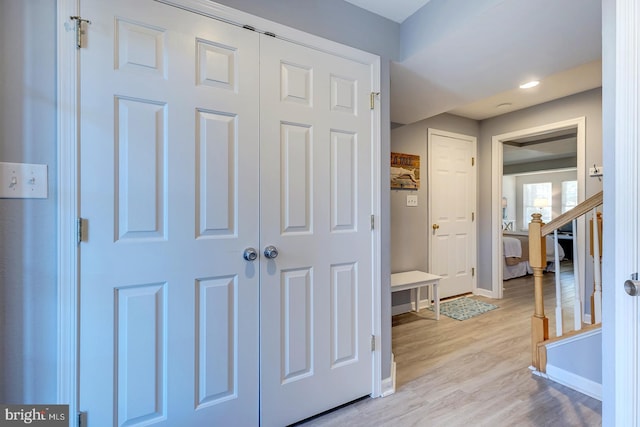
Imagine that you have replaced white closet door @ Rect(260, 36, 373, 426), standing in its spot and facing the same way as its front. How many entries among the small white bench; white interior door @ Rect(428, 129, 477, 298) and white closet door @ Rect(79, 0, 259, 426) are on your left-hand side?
2

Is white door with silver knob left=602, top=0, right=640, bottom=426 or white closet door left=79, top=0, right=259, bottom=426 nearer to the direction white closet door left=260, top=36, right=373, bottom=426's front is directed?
the white door with silver knob

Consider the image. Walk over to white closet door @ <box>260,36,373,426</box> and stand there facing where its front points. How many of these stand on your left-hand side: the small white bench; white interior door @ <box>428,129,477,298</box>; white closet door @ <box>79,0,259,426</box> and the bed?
3

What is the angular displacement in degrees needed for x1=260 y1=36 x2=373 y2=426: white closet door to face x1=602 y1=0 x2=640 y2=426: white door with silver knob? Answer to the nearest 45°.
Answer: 0° — it already faces it

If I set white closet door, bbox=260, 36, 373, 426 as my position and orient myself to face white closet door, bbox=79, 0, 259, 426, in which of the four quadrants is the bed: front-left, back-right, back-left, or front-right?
back-right

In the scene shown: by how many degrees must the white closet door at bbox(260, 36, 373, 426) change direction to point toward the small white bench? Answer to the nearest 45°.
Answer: approximately 90° to its left

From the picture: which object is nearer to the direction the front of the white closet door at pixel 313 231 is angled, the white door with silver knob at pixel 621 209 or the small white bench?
the white door with silver knob

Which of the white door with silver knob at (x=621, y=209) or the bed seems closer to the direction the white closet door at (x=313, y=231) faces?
the white door with silver knob

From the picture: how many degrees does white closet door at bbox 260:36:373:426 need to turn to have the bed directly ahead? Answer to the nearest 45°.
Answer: approximately 90° to its left

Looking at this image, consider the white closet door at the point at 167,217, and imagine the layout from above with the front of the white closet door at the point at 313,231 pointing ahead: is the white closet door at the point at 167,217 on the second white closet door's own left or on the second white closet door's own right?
on the second white closet door's own right

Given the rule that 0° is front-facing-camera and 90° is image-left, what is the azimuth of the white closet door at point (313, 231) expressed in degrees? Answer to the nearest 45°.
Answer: approximately 315°

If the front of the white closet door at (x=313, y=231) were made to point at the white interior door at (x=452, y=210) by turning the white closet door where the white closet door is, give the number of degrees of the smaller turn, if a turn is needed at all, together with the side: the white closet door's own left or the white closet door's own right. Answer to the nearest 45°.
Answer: approximately 90° to the white closet door's own left

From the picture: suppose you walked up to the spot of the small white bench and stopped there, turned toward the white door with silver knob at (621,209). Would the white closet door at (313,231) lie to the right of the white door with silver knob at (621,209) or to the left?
right
